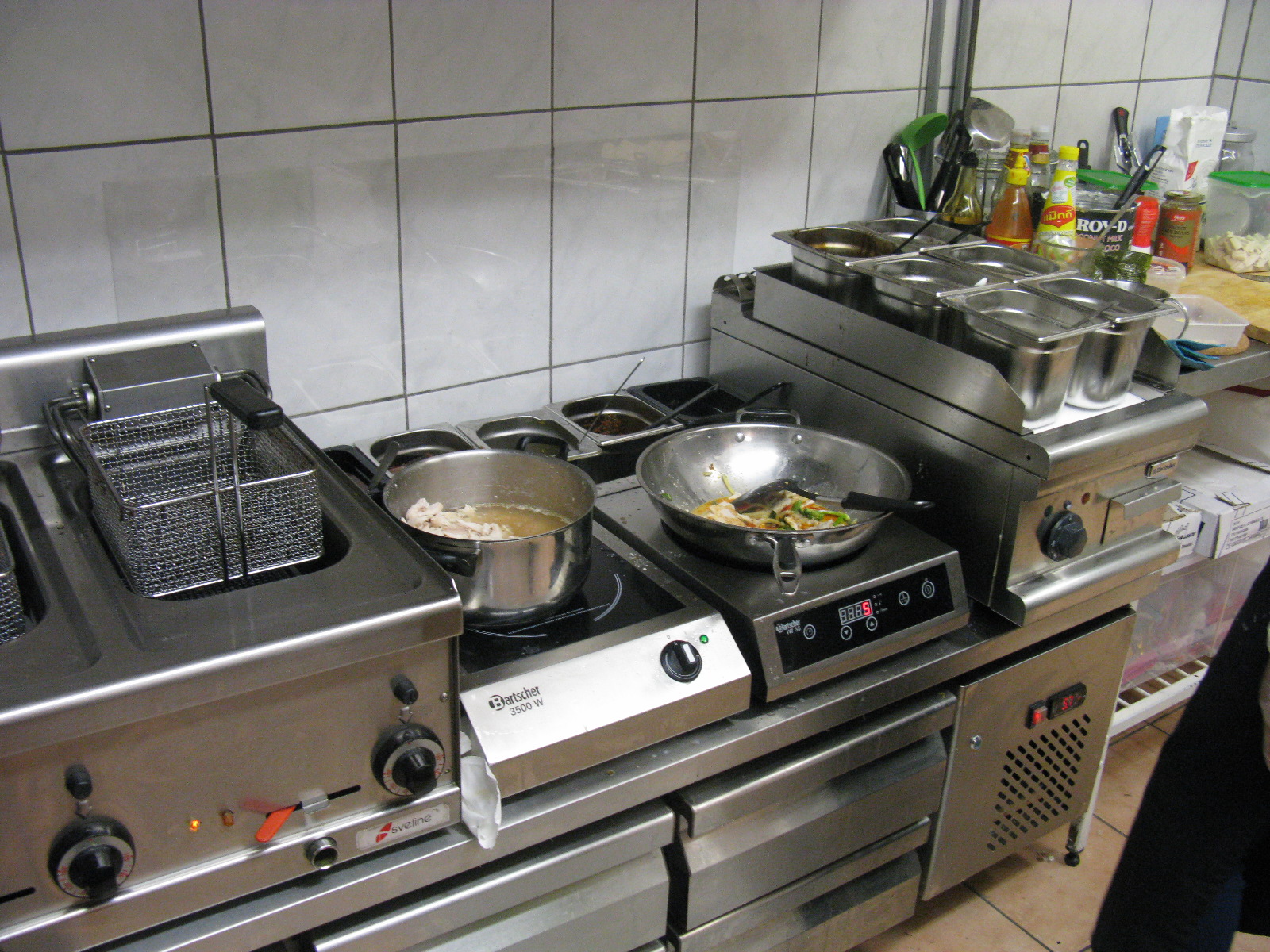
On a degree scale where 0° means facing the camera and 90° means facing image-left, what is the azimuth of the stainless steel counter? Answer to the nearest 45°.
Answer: approximately 315°

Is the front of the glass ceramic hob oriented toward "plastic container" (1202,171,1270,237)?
no

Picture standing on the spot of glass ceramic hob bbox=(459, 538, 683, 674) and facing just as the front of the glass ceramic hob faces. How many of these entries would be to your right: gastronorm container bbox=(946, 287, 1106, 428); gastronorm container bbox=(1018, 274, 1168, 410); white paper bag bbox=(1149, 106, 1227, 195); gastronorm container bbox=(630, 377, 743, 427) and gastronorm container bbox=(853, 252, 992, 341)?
0

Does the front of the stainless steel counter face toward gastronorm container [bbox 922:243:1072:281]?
no

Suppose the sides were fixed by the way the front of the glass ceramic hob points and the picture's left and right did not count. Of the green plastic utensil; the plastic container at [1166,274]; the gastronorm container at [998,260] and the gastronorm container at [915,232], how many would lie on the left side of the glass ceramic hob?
4

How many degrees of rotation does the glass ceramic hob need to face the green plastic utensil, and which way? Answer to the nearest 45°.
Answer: approximately 90° to its left

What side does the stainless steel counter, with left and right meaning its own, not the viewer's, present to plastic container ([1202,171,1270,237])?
left

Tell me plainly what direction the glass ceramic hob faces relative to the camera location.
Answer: facing the viewer and to the right of the viewer

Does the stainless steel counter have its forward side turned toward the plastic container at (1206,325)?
no

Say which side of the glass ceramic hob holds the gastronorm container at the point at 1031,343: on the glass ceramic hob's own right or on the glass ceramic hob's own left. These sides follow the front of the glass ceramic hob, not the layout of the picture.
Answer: on the glass ceramic hob's own left

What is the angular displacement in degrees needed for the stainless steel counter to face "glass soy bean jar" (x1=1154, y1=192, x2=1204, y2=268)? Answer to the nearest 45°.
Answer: approximately 90° to its left

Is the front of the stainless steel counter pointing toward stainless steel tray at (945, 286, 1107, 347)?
no

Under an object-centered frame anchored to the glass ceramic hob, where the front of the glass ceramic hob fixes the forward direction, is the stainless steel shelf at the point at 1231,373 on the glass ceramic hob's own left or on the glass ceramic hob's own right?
on the glass ceramic hob's own left

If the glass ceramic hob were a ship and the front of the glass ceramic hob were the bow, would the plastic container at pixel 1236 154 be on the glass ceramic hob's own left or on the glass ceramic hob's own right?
on the glass ceramic hob's own left

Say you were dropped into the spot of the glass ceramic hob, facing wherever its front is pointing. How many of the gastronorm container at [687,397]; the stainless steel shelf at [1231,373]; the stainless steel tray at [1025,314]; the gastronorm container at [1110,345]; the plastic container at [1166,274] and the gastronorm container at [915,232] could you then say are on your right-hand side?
0

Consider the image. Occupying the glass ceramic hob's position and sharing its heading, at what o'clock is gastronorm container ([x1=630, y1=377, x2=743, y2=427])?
The gastronorm container is roughly at 8 o'clock from the glass ceramic hob.
